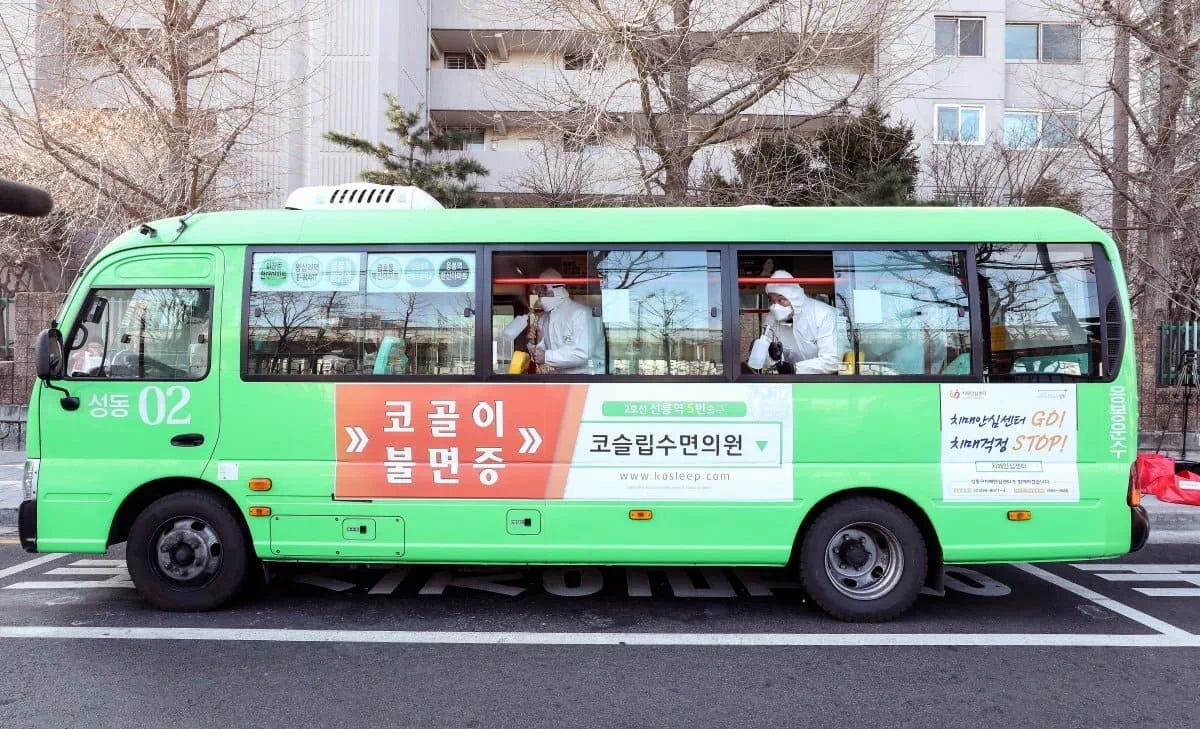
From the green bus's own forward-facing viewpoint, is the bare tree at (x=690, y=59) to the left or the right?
on its right

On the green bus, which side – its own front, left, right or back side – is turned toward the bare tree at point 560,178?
right

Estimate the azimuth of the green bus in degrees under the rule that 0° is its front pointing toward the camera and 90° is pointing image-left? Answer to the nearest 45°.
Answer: approximately 90°

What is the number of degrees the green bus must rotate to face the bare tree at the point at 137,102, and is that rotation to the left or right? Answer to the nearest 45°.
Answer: approximately 45° to its right

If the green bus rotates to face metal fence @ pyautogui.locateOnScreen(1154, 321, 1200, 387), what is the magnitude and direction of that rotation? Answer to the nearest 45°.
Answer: approximately 135° to its right

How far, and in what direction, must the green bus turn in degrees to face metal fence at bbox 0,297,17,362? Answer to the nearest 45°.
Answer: approximately 45° to its right

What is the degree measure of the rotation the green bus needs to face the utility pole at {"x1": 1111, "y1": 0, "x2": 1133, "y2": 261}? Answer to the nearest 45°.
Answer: approximately 135° to its right

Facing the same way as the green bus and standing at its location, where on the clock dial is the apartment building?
The apartment building is roughly at 3 o'clock from the green bus.

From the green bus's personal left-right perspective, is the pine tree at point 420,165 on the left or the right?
on its right
